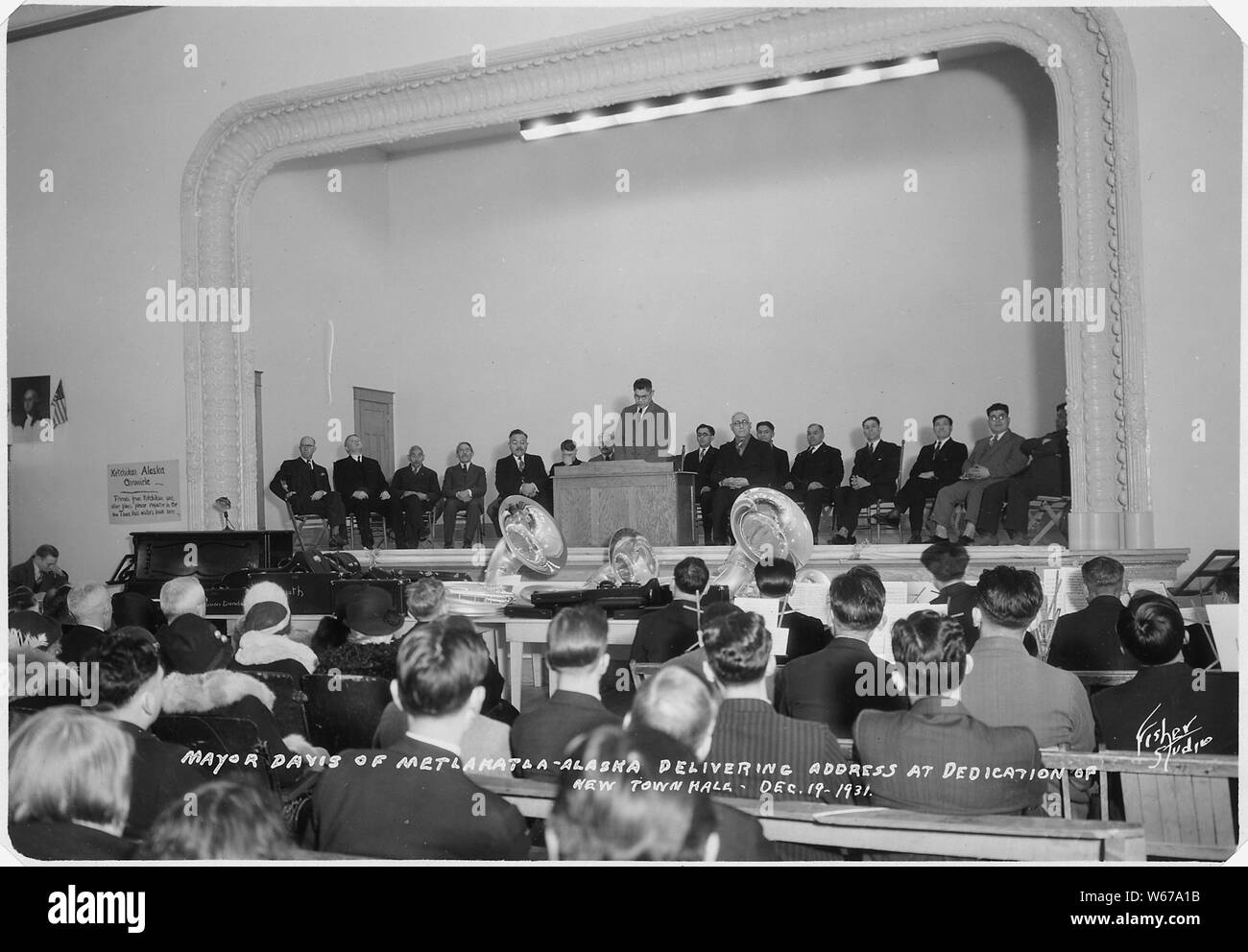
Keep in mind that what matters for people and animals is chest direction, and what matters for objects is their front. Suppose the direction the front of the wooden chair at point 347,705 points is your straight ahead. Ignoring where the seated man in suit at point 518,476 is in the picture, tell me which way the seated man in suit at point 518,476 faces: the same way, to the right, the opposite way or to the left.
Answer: the opposite way

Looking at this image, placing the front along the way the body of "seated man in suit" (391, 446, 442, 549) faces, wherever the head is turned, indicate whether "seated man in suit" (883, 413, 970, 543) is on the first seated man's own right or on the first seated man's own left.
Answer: on the first seated man's own left

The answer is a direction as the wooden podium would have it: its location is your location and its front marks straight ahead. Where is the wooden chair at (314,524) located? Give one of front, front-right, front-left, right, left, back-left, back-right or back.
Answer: back-right

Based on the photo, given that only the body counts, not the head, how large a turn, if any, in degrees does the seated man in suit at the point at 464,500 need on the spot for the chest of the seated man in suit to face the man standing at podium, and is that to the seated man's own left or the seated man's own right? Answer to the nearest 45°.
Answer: approximately 45° to the seated man's own left

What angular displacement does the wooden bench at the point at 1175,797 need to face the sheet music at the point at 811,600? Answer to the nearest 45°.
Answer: approximately 45° to its left

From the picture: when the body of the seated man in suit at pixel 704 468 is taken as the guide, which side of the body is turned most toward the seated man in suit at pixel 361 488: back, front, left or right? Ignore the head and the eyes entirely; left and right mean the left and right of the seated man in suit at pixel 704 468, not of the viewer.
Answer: right

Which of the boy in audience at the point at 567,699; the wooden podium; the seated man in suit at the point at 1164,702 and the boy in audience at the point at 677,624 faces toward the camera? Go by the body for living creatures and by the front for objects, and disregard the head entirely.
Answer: the wooden podium

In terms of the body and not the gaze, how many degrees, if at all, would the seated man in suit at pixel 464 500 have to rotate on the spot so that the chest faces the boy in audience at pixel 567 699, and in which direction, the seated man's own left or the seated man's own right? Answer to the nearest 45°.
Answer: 0° — they already face them

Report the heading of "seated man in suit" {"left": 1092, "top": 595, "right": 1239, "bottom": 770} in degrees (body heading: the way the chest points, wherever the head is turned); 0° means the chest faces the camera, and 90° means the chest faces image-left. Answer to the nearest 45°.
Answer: approximately 180°
